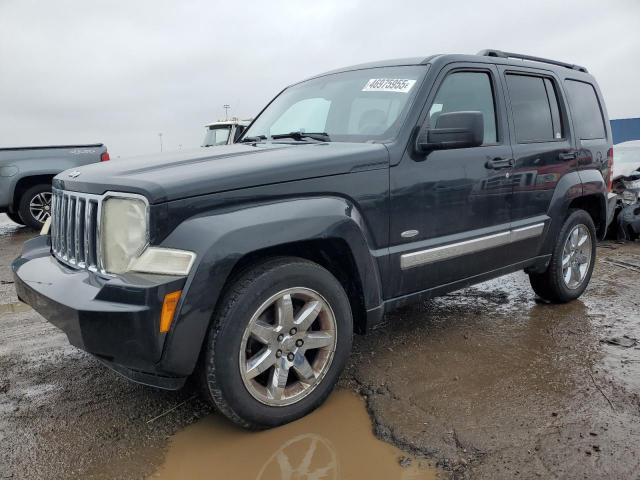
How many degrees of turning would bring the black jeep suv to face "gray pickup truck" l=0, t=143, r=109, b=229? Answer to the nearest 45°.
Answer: approximately 90° to its right

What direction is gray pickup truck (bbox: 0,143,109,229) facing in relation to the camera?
to the viewer's left

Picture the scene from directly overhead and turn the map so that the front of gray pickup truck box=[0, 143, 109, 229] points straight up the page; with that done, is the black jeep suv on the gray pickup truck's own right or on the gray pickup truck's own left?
on the gray pickup truck's own left

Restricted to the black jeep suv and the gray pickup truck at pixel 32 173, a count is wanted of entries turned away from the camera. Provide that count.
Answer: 0

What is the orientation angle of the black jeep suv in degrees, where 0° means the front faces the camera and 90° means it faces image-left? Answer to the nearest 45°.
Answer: approximately 45°
